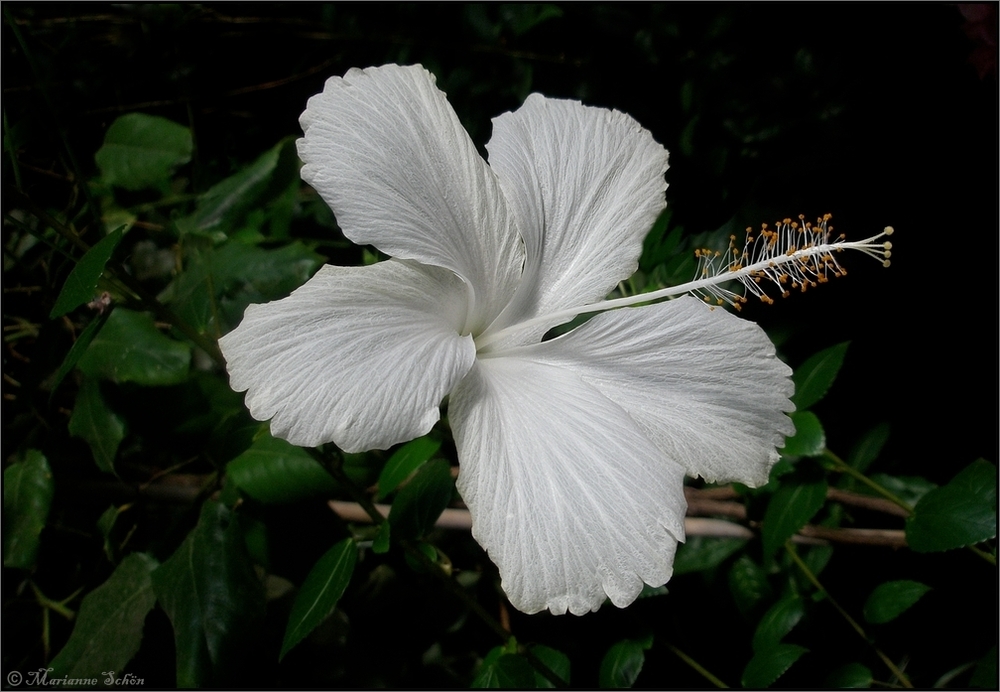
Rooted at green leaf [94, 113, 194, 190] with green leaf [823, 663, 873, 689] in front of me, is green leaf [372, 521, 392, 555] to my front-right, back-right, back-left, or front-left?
front-right
